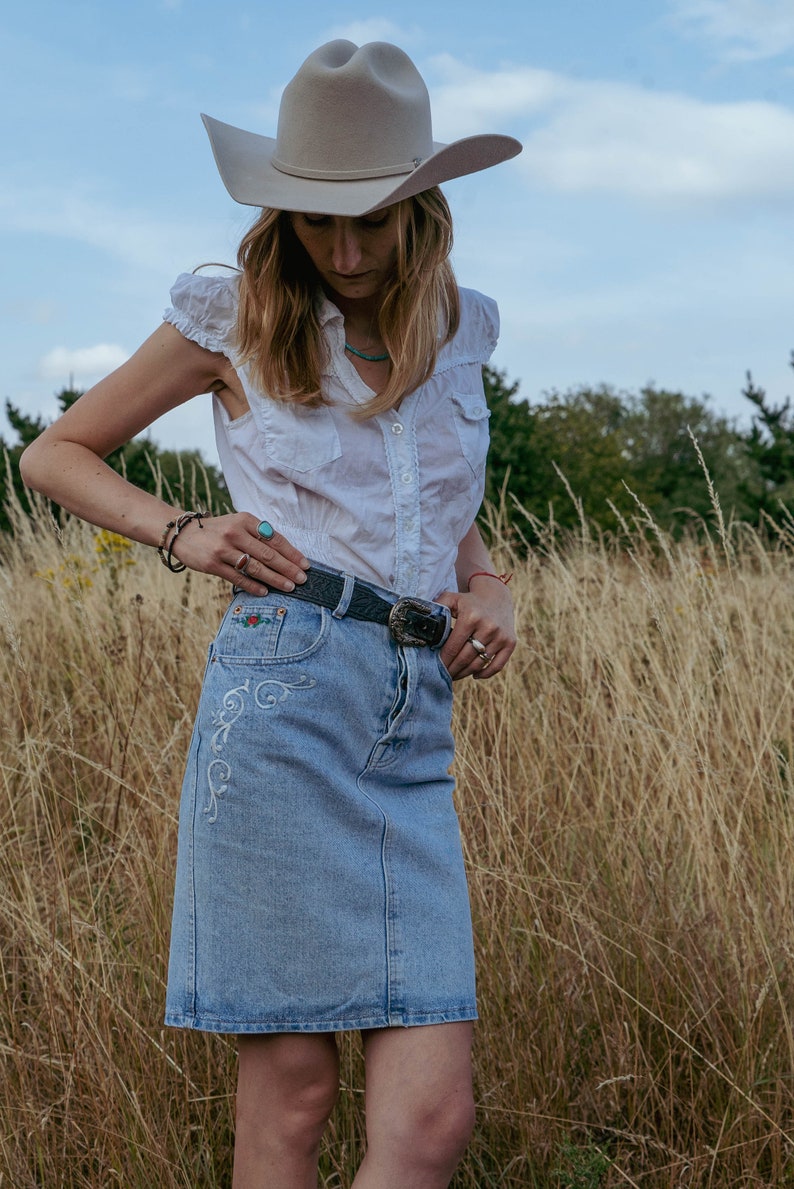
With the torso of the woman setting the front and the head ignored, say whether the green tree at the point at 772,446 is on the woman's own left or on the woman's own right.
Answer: on the woman's own left

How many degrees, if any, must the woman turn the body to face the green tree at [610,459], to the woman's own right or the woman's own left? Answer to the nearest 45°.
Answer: approximately 135° to the woman's own left

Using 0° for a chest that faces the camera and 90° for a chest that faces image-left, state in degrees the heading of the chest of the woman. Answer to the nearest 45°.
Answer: approximately 315°
